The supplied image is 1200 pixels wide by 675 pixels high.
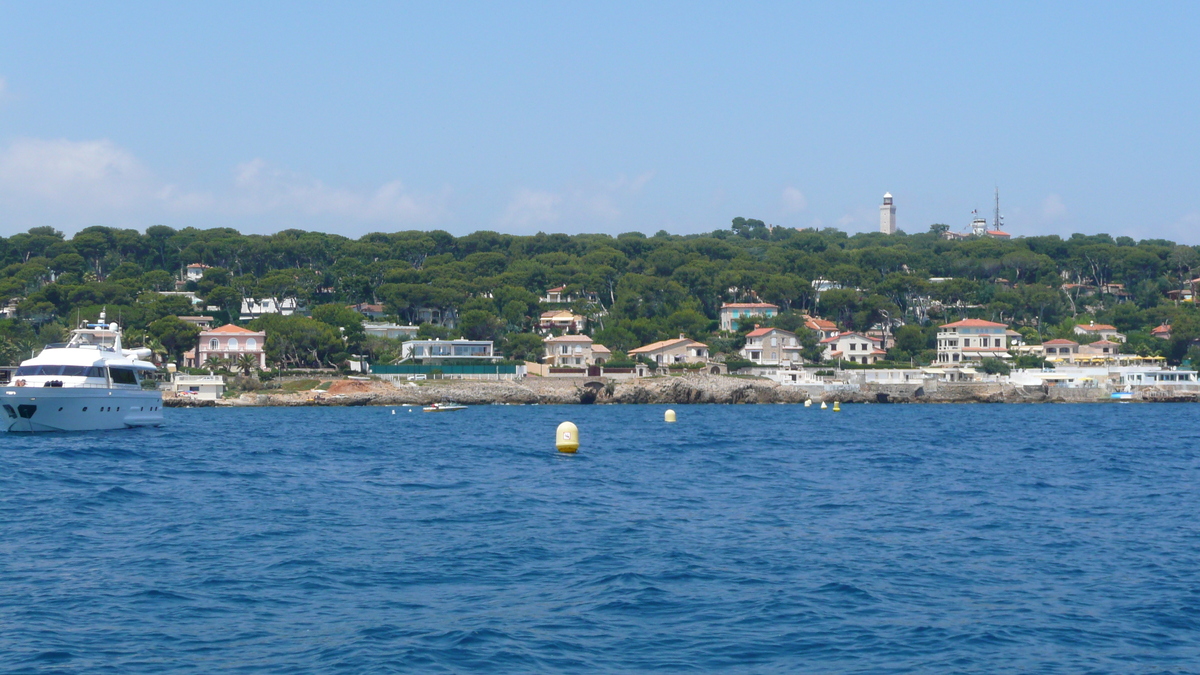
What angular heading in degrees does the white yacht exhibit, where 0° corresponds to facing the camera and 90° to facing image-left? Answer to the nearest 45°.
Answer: approximately 45°
